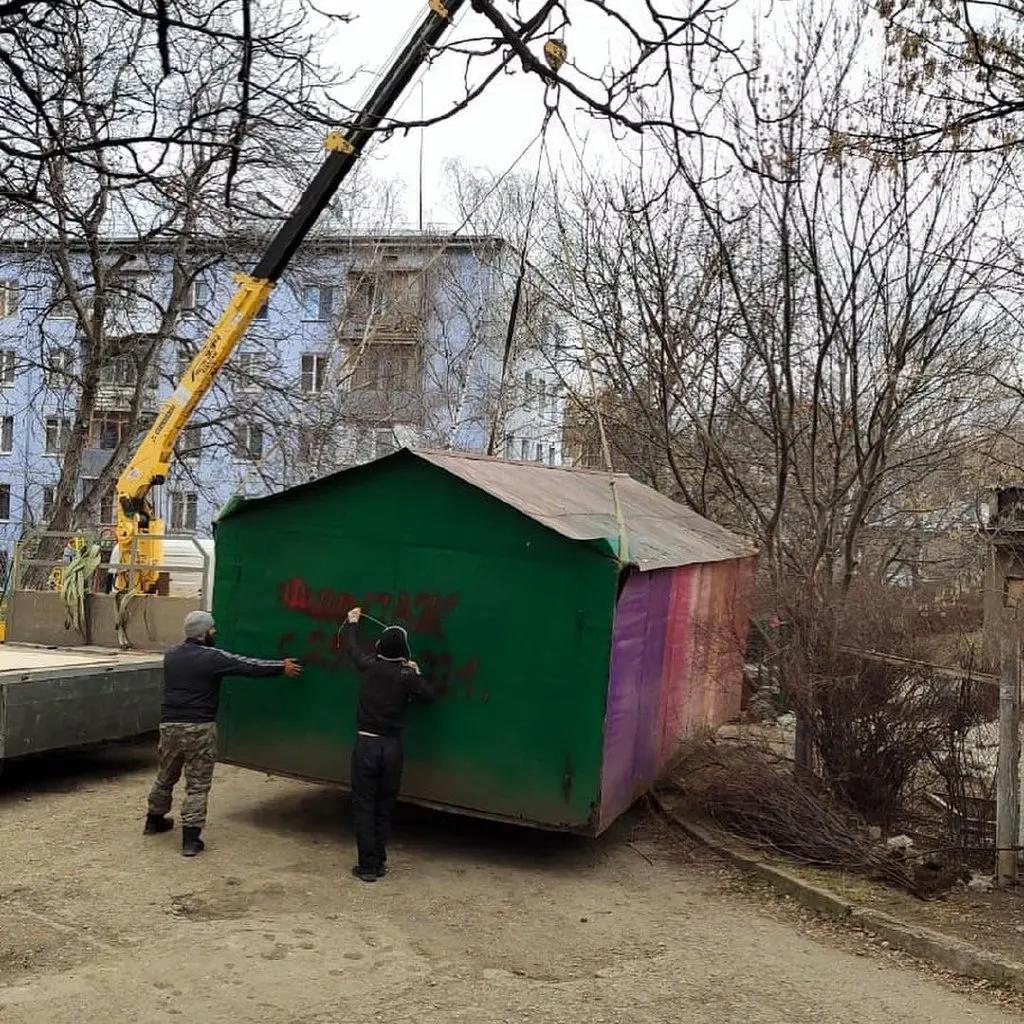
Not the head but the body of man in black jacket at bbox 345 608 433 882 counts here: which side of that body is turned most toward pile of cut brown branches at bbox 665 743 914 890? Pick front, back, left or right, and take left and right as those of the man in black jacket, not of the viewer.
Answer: right

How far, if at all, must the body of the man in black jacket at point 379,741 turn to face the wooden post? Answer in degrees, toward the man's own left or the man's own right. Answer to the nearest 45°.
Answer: approximately 90° to the man's own right

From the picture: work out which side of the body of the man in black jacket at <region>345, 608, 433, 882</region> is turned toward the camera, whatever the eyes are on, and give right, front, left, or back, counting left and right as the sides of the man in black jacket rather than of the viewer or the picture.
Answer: back

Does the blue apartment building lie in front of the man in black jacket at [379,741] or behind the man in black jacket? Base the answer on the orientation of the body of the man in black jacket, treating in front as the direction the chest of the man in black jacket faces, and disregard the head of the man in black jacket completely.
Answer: in front

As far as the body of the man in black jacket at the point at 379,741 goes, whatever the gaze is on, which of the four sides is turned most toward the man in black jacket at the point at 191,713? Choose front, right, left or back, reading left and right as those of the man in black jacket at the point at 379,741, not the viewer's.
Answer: left

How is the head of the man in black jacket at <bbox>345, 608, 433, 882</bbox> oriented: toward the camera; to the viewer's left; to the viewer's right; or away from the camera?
away from the camera

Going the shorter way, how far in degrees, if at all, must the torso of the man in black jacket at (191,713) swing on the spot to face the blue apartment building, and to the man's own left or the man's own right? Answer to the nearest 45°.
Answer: approximately 45° to the man's own left

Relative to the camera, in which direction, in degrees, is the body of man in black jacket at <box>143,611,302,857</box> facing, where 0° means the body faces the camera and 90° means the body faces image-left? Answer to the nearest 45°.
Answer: approximately 225°

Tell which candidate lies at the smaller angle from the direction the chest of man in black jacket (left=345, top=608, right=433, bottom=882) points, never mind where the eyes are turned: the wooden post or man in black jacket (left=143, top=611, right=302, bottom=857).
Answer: the man in black jacket
